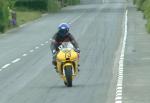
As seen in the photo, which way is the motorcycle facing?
toward the camera
